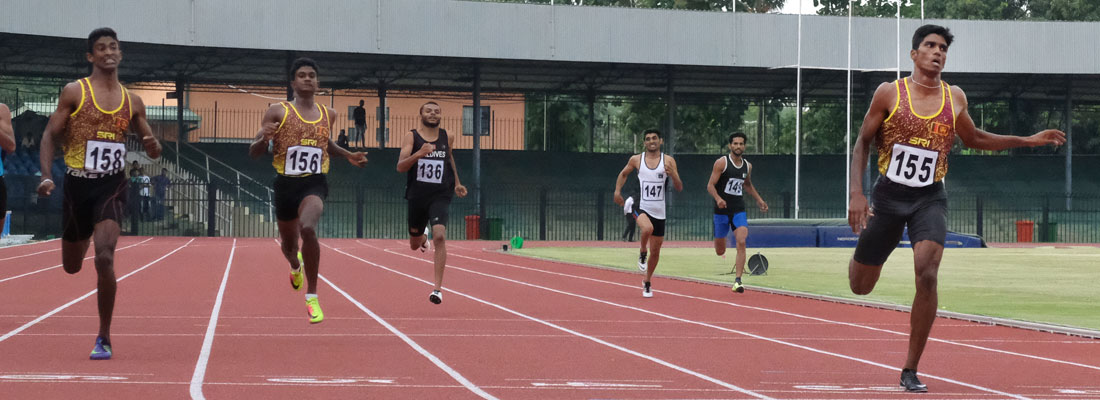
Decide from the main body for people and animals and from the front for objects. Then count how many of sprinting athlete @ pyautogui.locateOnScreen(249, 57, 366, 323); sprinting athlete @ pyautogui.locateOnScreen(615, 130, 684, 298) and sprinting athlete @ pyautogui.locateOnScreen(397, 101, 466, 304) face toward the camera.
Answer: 3

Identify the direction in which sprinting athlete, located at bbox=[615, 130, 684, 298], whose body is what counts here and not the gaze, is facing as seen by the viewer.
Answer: toward the camera

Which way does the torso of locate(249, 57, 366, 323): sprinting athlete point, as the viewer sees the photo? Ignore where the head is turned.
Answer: toward the camera

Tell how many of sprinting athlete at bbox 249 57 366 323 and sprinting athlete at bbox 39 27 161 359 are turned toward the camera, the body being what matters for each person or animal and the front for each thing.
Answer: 2

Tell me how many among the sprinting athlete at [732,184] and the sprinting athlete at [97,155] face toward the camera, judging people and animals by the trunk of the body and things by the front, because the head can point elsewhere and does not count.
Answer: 2

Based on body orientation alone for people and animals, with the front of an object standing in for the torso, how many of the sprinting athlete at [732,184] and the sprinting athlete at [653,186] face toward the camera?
2
